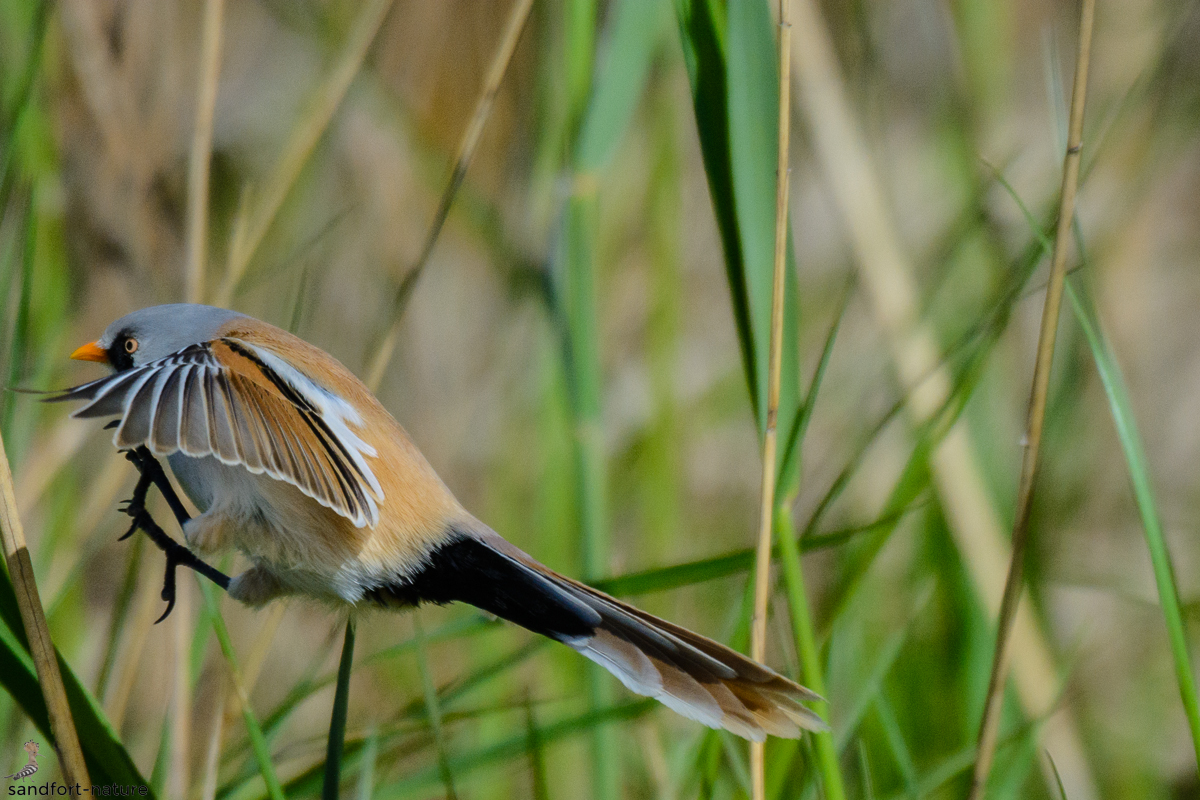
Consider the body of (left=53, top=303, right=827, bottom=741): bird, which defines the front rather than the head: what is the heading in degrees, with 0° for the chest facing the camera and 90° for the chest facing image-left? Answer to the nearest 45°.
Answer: approximately 90°
